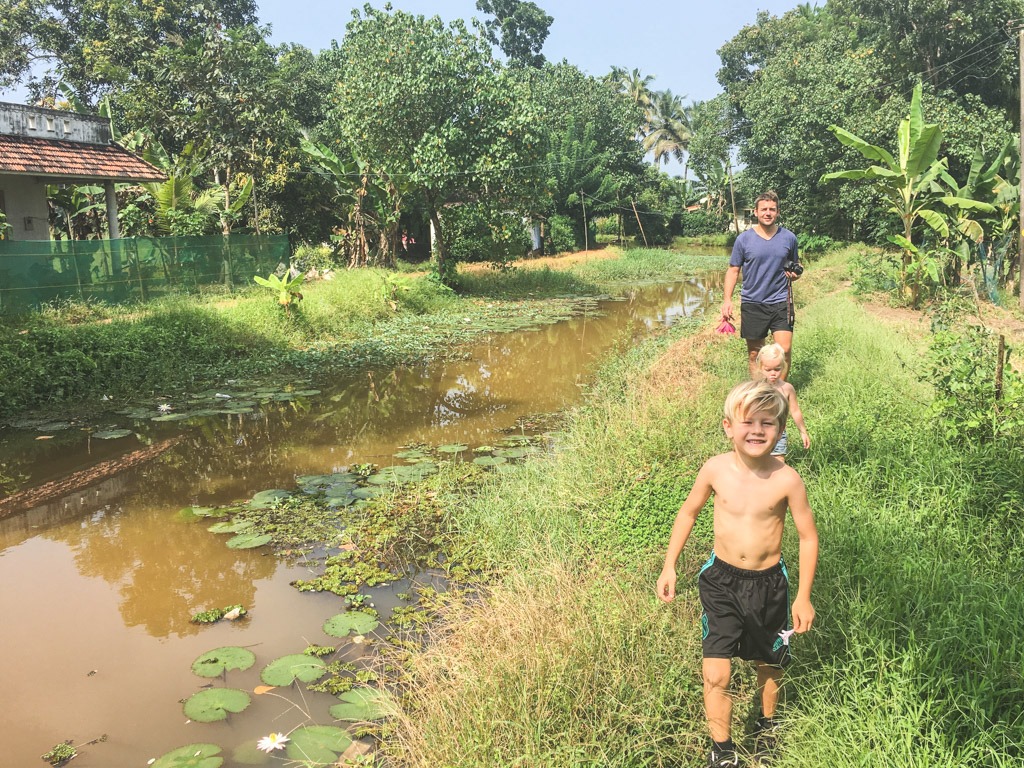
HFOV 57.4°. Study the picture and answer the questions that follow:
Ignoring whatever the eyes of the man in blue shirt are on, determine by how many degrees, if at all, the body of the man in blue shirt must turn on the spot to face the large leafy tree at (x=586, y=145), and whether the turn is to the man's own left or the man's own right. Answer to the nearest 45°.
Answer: approximately 180°

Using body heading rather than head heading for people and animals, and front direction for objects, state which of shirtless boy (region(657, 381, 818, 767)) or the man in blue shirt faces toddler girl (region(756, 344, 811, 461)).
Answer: the man in blue shirt

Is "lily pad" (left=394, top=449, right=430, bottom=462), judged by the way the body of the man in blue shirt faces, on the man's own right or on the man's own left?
on the man's own right

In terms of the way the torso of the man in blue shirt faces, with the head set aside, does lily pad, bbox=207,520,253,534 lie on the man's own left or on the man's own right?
on the man's own right

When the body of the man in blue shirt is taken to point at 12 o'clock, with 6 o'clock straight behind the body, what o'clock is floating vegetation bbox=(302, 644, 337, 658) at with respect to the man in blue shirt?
The floating vegetation is roughly at 1 o'clock from the man in blue shirt.

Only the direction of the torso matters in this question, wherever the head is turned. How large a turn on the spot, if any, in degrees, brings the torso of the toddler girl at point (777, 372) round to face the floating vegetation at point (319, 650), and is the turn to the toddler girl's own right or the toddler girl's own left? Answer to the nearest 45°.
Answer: approximately 45° to the toddler girl's own right

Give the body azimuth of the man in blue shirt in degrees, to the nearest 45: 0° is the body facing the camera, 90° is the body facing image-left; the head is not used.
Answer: approximately 0°

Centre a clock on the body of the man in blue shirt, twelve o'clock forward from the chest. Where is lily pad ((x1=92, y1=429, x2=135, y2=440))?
The lily pad is roughly at 3 o'clock from the man in blue shirt.

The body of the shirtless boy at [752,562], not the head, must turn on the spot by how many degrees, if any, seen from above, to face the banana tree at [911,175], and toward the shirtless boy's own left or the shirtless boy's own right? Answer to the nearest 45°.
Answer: approximately 180°

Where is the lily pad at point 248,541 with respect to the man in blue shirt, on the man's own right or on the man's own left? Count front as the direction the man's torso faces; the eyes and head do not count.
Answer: on the man's own right

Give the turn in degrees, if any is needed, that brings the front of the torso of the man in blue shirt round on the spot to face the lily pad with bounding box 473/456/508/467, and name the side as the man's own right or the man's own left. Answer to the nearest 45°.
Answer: approximately 90° to the man's own right
